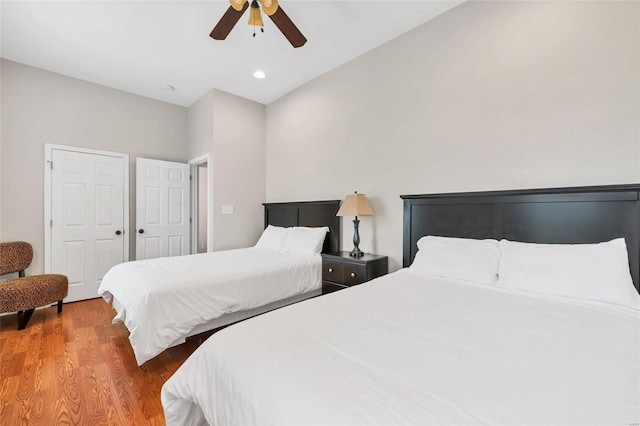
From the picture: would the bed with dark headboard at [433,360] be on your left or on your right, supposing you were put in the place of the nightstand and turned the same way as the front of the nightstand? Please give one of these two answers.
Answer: on your left

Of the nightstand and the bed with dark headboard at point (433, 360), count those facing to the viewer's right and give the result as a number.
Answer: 0

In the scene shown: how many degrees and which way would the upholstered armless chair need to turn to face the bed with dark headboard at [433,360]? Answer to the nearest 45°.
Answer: approximately 45° to its right

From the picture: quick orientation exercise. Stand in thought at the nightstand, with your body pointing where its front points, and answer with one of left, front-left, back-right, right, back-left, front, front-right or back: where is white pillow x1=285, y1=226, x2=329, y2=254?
right

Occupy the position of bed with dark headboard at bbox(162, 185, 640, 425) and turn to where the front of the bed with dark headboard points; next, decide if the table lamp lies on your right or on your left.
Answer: on your right

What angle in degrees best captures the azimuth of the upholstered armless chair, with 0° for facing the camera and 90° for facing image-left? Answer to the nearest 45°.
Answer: approximately 315°

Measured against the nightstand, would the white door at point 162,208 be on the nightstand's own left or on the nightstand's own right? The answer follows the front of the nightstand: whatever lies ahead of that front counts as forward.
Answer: on the nightstand's own right

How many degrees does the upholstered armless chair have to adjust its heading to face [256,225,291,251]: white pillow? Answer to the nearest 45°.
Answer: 0° — it already faces it

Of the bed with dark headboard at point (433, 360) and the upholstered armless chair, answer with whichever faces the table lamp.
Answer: the upholstered armless chair

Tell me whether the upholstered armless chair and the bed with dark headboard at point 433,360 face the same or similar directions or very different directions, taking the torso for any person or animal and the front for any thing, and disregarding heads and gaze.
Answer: very different directions
